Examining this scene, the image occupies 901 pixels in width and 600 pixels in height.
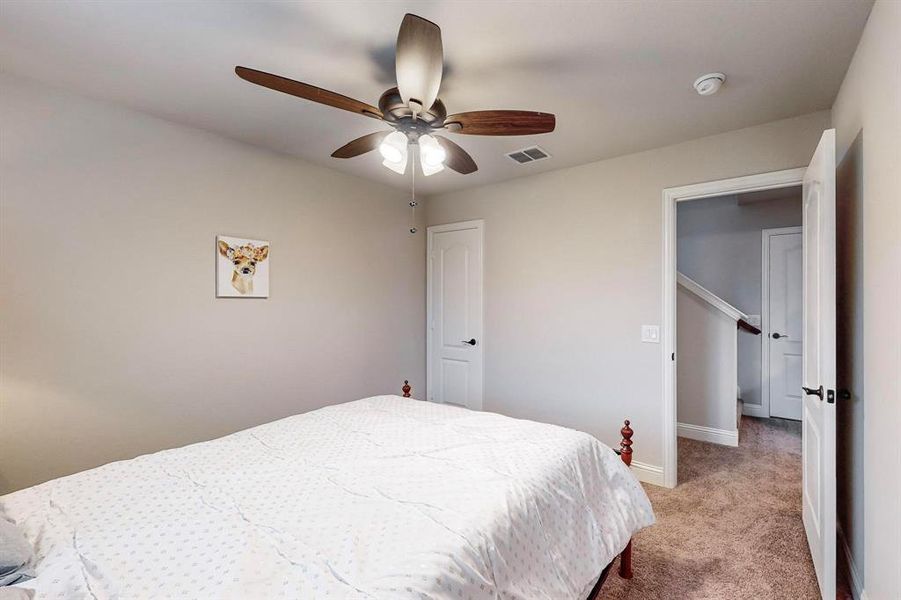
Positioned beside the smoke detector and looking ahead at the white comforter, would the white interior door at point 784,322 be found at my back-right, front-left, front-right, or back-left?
back-right

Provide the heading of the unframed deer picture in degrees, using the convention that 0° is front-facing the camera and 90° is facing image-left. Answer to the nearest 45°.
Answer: approximately 315°

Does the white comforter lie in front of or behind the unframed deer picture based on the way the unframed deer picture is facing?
in front

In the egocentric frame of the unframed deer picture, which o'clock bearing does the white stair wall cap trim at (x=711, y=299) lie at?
The white stair wall cap trim is roughly at 11 o'clock from the unframed deer picture.

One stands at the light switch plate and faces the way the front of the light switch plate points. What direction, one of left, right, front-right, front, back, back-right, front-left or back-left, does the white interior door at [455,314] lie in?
right

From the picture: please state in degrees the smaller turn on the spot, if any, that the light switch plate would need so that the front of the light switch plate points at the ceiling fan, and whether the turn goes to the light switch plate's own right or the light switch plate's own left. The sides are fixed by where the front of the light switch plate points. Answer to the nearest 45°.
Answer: approximately 45° to the light switch plate's own right

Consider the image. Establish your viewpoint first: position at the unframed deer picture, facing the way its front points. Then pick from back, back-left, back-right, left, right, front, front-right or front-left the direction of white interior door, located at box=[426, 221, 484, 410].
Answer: front-left

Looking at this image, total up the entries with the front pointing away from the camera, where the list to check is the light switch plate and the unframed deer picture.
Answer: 0

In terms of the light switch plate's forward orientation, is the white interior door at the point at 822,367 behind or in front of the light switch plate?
in front

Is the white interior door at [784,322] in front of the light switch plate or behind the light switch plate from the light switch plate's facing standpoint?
behind

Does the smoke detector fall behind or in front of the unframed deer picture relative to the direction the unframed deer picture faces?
in front

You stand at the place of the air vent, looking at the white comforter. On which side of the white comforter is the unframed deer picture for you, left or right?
right

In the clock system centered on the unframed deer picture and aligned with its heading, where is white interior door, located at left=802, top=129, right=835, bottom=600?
The white interior door is roughly at 12 o'clock from the unframed deer picture.
